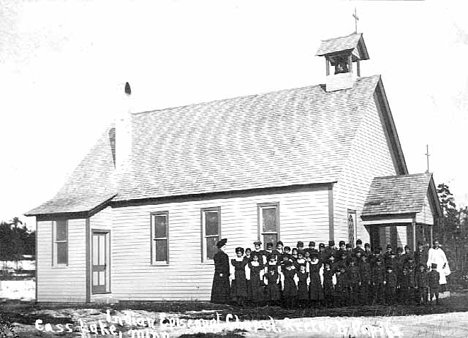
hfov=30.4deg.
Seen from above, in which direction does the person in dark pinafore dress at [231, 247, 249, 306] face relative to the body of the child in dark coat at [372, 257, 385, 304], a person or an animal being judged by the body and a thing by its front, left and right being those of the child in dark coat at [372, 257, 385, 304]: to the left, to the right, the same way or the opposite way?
the same way

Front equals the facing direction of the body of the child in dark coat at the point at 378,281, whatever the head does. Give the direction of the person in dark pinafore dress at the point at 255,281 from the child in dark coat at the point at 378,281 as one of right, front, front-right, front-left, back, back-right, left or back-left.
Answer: right

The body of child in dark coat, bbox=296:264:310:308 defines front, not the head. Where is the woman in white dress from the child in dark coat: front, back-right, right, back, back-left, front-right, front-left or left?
back-left

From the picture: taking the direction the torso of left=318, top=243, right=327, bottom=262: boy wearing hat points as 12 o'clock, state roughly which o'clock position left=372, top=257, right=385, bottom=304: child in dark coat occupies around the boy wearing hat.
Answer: The child in dark coat is roughly at 9 o'clock from the boy wearing hat.

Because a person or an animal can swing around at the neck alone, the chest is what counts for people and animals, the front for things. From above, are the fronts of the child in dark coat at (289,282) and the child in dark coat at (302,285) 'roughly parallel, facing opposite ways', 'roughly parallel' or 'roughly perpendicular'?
roughly parallel

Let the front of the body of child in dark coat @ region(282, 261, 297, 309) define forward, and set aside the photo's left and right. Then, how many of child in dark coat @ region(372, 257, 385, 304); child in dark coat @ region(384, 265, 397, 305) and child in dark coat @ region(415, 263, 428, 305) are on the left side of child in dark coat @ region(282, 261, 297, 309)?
3

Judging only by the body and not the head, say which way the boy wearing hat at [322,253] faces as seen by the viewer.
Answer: toward the camera

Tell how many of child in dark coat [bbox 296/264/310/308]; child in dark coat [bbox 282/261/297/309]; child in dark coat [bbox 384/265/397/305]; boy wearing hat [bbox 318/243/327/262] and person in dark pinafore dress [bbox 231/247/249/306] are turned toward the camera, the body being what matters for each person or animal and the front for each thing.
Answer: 5

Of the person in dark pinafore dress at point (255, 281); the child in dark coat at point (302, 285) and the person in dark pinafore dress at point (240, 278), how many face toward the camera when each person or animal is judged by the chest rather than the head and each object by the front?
3

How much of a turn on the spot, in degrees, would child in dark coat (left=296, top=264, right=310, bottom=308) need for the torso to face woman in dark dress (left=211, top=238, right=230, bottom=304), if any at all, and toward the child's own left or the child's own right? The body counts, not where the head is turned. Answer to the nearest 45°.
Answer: approximately 135° to the child's own right

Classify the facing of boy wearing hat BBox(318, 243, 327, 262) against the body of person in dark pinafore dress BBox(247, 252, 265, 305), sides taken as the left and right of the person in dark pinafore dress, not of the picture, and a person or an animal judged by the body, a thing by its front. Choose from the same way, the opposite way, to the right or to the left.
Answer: the same way

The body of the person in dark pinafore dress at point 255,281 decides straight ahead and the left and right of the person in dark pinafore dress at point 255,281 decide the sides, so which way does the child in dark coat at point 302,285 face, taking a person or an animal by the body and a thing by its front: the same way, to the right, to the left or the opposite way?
the same way

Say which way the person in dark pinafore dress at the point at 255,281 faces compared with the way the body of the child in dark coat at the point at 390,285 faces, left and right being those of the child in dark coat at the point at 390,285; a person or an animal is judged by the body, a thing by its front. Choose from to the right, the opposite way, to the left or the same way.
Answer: the same way

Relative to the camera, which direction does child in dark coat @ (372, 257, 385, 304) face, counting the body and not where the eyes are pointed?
toward the camera

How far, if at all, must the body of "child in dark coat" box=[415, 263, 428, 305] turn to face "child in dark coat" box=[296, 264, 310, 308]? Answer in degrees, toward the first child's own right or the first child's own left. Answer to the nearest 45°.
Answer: approximately 90° to the first child's own right

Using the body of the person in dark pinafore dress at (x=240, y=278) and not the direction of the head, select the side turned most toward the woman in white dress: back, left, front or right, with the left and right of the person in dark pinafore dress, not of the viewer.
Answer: left

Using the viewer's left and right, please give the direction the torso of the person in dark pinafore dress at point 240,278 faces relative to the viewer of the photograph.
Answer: facing the viewer

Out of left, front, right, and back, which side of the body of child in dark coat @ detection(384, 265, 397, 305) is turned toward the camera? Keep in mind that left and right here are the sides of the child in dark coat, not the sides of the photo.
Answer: front

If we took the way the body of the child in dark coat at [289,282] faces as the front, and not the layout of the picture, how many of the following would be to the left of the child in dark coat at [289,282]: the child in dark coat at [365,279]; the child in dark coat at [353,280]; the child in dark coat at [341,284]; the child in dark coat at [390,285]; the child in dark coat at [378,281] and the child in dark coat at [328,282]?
6
